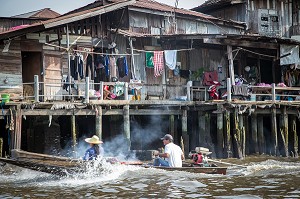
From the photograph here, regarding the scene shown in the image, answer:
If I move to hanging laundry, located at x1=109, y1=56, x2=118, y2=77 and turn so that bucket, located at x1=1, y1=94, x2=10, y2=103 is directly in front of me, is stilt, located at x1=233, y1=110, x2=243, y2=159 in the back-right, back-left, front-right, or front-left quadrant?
back-left

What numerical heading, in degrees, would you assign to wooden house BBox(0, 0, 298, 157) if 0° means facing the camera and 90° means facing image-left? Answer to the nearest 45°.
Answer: approximately 0°
